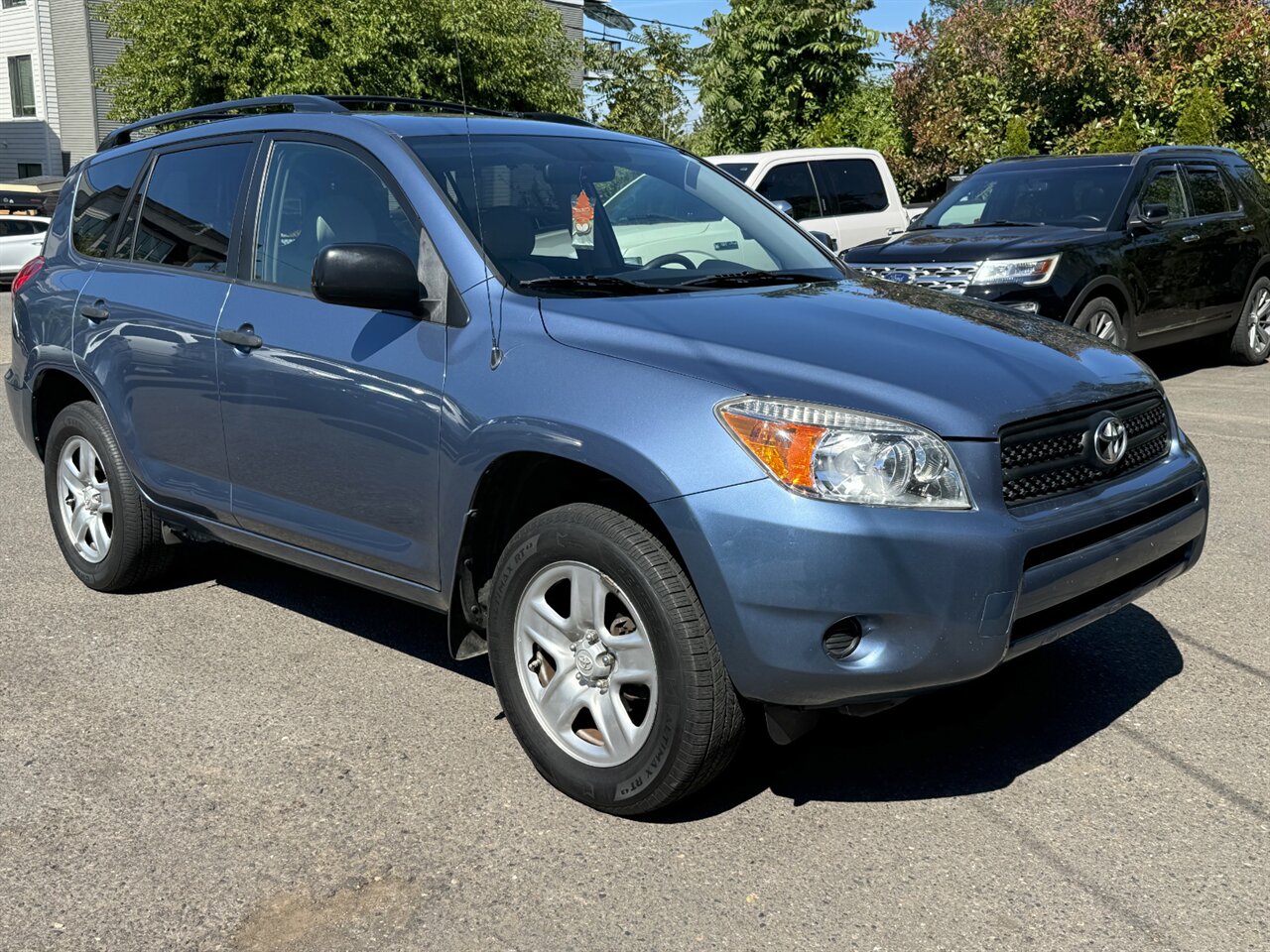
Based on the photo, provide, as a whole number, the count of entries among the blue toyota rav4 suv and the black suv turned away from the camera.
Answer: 0

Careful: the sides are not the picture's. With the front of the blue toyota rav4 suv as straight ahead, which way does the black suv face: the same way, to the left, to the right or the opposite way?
to the right

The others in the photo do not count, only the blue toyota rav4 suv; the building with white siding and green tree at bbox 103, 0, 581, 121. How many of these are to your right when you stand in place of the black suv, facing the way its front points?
2

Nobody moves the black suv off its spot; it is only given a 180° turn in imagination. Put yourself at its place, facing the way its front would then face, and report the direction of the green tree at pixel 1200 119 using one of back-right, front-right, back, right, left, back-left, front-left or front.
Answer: front-left

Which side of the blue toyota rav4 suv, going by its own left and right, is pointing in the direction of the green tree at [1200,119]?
left

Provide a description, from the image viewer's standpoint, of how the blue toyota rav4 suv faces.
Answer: facing the viewer and to the right of the viewer

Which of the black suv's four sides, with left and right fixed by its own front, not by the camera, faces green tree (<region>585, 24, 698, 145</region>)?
right

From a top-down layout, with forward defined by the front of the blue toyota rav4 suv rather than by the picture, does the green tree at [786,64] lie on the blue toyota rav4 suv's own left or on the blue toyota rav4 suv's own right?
on the blue toyota rav4 suv's own left

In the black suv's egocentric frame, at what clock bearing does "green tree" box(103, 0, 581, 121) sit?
The green tree is roughly at 3 o'clock from the black suv.

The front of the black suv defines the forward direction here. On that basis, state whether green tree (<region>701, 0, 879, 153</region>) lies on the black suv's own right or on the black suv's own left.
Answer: on the black suv's own right

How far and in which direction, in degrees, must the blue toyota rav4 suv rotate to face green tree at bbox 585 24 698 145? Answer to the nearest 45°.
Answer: approximately 135° to its left

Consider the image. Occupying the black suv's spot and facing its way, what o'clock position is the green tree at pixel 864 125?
The green tree is roughly at 4 o'clock from the black suv.

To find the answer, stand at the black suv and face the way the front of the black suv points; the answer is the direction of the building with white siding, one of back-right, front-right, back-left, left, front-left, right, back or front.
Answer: right

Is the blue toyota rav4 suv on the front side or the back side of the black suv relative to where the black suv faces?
on the front side

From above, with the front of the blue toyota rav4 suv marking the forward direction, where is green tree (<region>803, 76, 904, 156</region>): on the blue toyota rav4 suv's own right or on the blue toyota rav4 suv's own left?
on the blue toyota rav4 suv's own left

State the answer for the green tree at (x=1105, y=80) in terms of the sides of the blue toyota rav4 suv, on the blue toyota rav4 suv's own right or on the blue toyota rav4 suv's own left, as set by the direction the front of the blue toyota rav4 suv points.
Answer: on the blue toyota rav4 suv's own left
